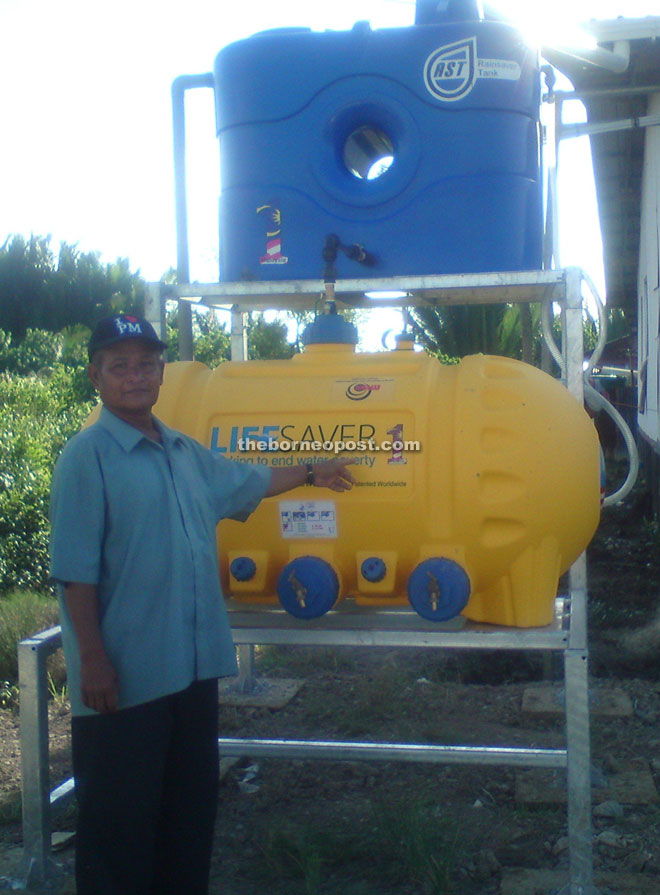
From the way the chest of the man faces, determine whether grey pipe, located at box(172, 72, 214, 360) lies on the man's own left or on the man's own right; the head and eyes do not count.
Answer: on the man's own left

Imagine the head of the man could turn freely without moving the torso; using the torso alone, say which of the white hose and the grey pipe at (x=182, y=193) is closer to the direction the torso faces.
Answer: the white hose

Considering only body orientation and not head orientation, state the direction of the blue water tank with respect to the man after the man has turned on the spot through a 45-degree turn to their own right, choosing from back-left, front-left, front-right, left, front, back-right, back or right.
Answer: back-left

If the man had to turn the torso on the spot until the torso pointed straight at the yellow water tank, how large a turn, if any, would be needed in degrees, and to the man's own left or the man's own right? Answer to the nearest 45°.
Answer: approximately 90° to the man's own left

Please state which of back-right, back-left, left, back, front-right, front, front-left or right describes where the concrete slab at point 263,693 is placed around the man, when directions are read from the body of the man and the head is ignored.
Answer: back-left

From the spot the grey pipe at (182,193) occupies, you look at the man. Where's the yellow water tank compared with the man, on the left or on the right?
left

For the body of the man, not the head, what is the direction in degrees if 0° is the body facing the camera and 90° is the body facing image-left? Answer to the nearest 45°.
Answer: approximately 315°

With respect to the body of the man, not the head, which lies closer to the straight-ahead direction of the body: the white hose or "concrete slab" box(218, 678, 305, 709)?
the white hose

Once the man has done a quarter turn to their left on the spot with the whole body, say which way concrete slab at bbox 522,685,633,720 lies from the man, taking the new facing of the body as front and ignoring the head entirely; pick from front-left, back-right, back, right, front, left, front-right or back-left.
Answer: front

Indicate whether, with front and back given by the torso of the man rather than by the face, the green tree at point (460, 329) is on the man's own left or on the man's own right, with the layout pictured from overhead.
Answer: on the man's own left

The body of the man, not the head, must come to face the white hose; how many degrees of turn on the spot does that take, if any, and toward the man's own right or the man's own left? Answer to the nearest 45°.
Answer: approximately 90° to the man's own left

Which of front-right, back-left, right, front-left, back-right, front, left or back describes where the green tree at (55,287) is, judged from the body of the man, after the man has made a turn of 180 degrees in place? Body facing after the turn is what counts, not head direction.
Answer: front-right
